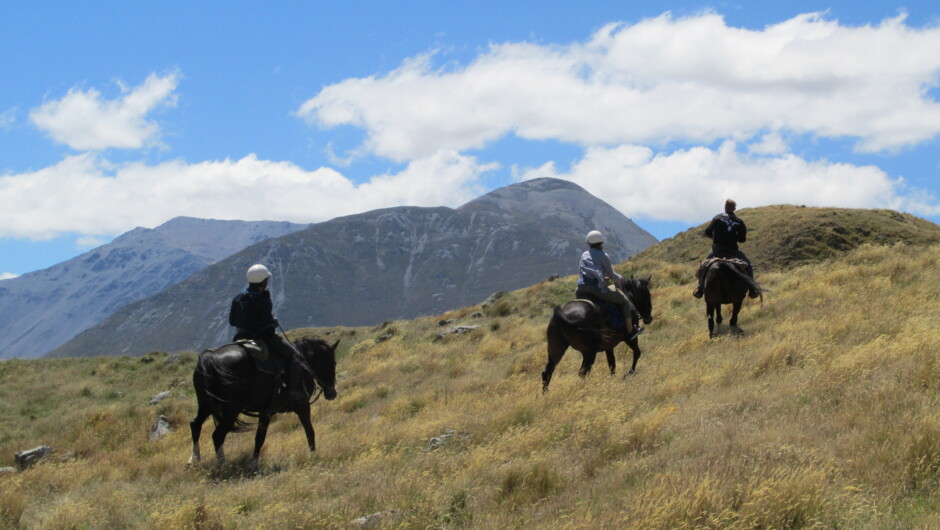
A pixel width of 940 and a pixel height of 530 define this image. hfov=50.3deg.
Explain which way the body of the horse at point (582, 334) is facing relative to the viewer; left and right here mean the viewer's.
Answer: facing away from the viewer and to the right of the viewer

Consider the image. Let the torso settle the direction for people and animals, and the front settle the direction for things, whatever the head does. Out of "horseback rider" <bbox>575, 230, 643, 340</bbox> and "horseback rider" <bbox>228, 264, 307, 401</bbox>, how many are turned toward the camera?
0

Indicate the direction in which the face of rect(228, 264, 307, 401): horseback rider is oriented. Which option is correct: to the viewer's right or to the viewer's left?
to the viewer's right

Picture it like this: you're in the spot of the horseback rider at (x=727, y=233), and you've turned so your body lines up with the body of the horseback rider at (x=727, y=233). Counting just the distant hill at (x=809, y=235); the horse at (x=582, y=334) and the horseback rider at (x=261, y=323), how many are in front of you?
1

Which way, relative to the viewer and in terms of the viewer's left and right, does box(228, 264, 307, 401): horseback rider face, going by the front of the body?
facing away from the viewer and to the right of the viewer

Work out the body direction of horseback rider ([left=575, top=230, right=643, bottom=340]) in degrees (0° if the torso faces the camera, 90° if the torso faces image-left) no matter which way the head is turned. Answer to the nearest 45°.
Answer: approximately 225°

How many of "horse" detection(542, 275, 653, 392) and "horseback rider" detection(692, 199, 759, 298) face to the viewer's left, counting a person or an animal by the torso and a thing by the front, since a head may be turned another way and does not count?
0

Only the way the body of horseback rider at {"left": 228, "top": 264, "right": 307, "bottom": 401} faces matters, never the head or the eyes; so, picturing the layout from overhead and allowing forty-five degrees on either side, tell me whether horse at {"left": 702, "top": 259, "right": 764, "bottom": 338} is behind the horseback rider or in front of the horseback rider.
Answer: in front

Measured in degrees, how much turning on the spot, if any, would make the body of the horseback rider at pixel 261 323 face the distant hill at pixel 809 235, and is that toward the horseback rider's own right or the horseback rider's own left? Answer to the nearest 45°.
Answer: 0° — they already face it

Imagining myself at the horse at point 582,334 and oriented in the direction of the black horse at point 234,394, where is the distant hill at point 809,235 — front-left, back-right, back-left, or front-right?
back-right

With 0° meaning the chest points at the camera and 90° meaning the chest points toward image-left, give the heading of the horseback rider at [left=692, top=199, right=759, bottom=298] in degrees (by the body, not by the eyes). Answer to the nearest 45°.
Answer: approximately 180°

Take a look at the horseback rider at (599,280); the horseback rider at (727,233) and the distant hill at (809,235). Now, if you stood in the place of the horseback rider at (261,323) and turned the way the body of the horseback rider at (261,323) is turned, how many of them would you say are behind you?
0

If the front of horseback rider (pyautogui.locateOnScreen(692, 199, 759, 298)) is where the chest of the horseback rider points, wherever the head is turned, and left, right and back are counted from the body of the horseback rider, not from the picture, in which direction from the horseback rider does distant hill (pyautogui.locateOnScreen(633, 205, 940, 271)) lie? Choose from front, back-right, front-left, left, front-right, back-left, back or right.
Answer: front

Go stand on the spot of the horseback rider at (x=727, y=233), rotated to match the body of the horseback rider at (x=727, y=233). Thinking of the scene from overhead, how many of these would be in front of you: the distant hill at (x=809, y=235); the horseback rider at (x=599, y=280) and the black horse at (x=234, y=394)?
1

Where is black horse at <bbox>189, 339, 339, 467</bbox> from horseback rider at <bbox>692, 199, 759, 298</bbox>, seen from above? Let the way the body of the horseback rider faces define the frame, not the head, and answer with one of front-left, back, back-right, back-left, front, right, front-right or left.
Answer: back-left

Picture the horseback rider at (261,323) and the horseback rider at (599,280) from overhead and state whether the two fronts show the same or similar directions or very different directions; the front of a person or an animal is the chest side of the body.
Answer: same or similar directions
